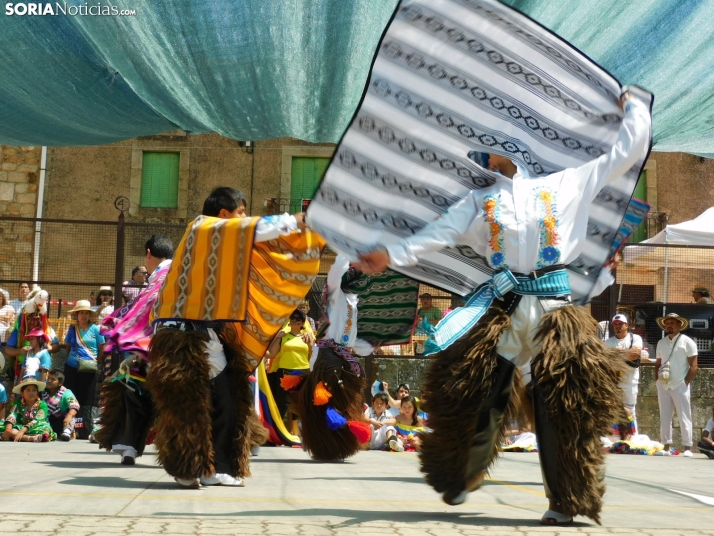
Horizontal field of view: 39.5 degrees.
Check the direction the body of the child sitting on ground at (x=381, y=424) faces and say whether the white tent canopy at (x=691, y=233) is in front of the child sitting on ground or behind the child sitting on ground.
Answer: behind

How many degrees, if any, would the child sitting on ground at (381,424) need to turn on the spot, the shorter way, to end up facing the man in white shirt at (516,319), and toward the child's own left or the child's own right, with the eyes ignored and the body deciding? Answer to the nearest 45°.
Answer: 0° — they already face them

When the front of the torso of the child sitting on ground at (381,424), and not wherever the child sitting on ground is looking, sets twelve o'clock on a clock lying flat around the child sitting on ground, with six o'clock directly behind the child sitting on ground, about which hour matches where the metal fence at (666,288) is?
The metal fence is roughly at 8 o'clock from the child sitting on ground.

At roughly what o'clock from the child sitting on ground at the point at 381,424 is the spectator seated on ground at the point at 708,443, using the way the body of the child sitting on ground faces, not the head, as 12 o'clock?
The spectator seated on ground is roughly at 9 o'clock from the child sitting on ground.

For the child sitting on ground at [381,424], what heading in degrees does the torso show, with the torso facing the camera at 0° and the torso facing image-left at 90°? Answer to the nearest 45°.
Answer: approximately 0°

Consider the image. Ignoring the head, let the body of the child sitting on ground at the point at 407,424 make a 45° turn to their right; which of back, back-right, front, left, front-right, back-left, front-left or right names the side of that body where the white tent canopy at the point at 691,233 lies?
back

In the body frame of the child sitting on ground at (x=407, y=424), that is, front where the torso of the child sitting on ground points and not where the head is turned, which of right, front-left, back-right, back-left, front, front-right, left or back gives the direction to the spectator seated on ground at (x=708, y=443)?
left
